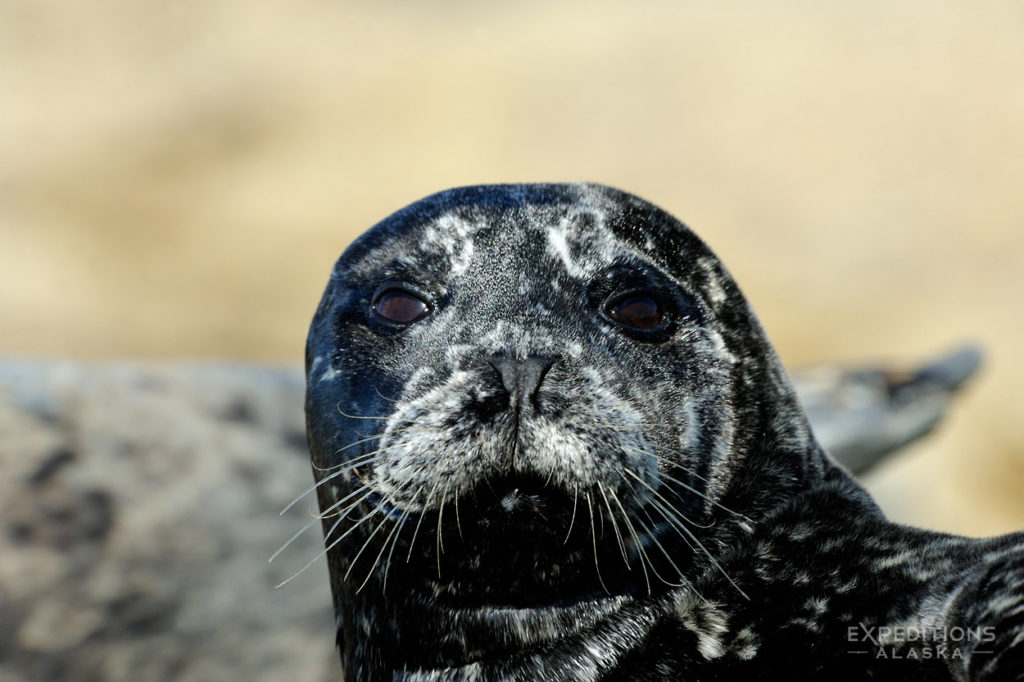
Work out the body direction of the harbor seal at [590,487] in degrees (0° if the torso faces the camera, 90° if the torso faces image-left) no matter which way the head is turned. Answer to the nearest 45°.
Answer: approximately 45°
